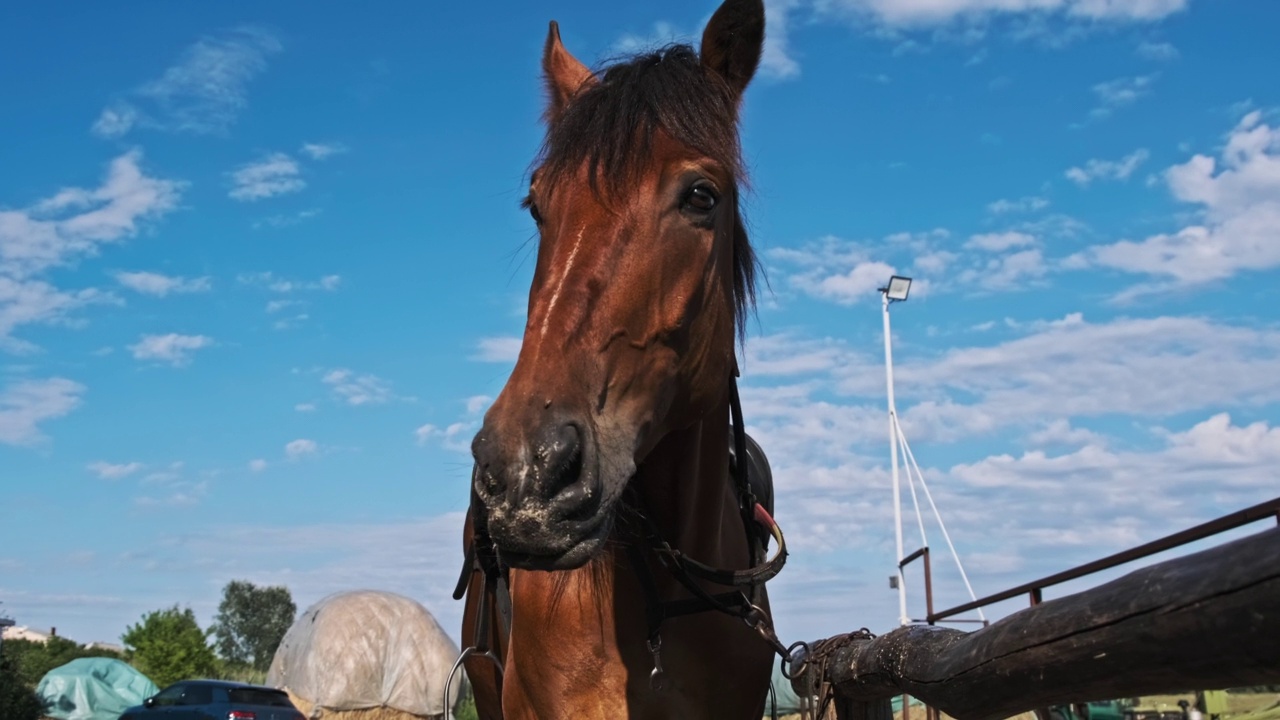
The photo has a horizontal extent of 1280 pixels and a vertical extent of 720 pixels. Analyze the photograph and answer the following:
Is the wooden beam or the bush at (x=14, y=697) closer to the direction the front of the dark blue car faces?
the bush

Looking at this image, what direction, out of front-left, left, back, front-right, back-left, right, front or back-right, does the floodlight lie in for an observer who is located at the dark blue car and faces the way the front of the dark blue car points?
back

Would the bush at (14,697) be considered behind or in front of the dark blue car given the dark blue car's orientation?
in front

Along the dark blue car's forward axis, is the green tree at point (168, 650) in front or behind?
in front

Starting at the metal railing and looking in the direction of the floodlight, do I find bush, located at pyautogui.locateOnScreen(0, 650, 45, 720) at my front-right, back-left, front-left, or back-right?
front-left

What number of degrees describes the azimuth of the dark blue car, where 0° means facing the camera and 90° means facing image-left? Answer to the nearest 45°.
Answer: approximately 135°

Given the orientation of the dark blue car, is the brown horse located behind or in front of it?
behind

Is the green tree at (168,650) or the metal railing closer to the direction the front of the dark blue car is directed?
the green tree

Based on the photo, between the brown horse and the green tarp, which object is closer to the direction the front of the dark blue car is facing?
the green tarp
